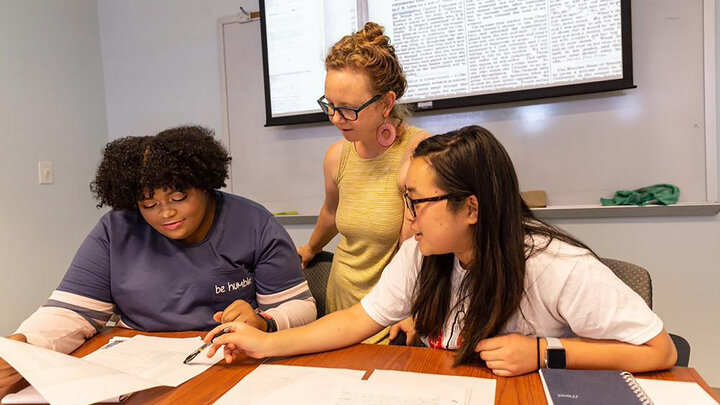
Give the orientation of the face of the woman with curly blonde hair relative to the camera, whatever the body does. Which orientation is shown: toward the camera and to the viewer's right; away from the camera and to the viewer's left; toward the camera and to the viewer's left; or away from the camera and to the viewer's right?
toward the camera and to the viewer's left

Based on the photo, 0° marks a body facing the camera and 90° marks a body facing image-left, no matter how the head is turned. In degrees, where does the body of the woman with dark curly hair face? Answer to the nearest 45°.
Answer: approximately 0°

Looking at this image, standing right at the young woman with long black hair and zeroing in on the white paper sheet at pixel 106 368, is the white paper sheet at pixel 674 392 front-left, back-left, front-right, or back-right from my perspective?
back-left

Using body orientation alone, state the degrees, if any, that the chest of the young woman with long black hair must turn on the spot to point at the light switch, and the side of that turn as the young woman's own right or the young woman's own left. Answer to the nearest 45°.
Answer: approximately 90° to the young woman's own right

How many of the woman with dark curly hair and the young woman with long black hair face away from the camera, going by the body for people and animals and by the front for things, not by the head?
0

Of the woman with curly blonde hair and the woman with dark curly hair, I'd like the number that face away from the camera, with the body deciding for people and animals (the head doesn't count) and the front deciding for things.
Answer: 0

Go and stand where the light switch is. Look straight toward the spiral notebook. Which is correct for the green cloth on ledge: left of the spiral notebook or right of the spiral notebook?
left

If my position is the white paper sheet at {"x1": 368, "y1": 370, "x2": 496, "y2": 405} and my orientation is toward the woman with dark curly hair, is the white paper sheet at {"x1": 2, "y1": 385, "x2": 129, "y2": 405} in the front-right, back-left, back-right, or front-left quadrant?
front-left

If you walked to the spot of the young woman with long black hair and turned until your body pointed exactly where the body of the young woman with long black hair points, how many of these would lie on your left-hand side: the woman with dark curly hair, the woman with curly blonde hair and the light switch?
0

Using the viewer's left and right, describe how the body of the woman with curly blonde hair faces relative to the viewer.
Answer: facing the viewer and to the left of the viewer

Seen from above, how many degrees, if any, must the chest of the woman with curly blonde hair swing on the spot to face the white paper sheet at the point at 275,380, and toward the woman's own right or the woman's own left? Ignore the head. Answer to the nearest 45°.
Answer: approximately 45° to the woman's own left

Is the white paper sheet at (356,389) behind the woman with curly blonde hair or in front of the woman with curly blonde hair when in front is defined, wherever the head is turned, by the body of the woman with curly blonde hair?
in front
